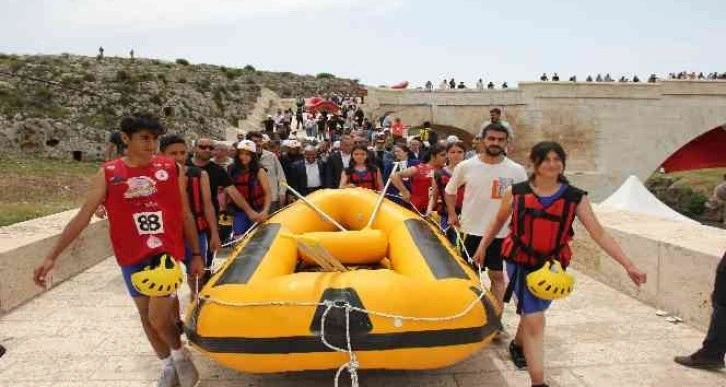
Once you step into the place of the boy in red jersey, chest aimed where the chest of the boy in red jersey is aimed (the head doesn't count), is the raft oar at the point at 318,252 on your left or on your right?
on your left

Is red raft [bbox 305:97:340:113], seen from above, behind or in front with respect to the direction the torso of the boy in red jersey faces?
behind

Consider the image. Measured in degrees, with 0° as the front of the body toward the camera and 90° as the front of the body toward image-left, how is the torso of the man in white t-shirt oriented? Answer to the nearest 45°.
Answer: approximately 0°

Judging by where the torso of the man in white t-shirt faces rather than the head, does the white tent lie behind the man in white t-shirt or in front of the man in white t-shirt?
behind

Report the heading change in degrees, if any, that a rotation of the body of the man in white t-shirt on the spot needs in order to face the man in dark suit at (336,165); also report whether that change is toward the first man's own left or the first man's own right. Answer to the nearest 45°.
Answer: approximately 135° to the first man's own right

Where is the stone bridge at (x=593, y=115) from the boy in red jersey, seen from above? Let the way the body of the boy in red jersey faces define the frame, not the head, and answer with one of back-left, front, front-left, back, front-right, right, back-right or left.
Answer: back-left

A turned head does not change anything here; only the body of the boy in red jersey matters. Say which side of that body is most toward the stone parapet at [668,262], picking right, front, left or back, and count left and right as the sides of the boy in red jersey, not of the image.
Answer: left

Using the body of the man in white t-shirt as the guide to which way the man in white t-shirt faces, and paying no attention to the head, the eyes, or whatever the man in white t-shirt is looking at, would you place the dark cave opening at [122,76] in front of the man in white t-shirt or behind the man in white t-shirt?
behind

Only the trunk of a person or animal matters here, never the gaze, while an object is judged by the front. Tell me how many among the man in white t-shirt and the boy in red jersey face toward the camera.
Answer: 2

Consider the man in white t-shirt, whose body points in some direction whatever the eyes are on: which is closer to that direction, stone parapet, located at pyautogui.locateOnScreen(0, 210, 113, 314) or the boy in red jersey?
the boy in red jersey
